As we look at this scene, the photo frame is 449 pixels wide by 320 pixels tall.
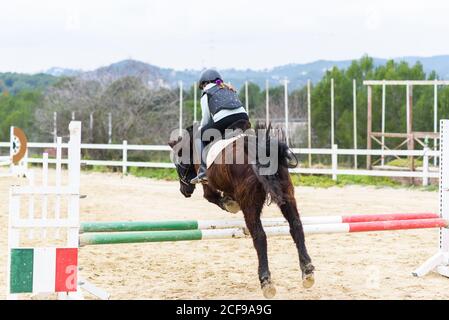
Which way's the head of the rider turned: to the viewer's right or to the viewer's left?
to the viewer's left

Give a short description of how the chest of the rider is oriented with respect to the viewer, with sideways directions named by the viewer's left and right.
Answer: facing away from the viewer and to the left of the viewer
